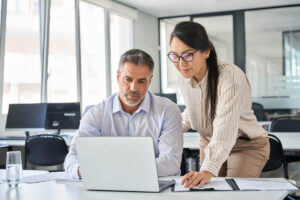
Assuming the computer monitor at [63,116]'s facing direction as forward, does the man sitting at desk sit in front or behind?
in front

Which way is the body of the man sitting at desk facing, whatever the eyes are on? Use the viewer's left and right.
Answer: facing the viewer

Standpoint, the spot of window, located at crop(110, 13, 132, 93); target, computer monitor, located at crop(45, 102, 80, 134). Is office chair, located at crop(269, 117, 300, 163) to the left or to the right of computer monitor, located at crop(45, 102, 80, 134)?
left

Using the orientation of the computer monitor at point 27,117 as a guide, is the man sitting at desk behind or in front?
in front

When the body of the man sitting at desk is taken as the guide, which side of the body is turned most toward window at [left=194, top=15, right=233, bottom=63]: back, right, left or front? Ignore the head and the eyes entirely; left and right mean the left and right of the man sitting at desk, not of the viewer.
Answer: back

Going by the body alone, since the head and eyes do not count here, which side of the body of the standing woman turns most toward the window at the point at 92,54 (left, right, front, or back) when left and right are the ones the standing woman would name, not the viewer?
right

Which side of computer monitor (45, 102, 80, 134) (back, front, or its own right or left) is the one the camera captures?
back

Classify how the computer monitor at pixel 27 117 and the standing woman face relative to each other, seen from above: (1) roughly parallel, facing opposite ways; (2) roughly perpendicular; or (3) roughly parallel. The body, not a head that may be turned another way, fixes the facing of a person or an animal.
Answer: roughly perpendicular

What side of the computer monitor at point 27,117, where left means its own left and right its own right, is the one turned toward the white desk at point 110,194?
front

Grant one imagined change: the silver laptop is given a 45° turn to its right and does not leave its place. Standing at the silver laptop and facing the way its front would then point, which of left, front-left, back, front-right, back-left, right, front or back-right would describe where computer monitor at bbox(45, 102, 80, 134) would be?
left

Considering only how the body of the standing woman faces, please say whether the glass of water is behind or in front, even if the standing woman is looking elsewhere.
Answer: in front

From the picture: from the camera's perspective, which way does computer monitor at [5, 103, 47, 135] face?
toward the camera

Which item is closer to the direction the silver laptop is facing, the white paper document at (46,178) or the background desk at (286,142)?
the background desk
